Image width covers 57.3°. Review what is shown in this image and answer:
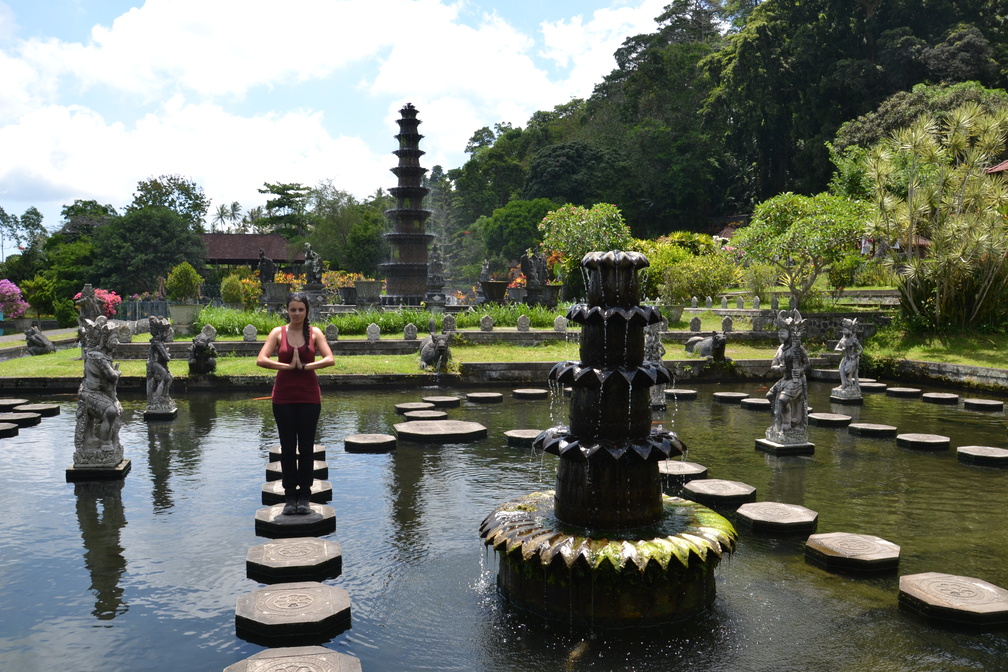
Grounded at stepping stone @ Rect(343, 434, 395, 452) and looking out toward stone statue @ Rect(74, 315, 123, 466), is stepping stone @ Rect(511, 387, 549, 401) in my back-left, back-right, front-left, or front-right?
back-right

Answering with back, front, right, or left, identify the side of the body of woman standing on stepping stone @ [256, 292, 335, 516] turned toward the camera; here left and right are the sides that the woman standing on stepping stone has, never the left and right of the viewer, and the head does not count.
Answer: front

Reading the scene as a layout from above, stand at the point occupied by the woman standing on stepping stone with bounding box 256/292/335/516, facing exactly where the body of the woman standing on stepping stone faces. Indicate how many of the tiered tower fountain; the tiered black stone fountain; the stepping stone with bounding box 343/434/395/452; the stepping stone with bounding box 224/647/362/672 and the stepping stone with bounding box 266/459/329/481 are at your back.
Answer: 3

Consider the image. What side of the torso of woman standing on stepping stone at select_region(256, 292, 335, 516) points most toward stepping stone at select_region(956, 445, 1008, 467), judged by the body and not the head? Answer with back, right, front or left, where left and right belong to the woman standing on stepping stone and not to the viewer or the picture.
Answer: left
